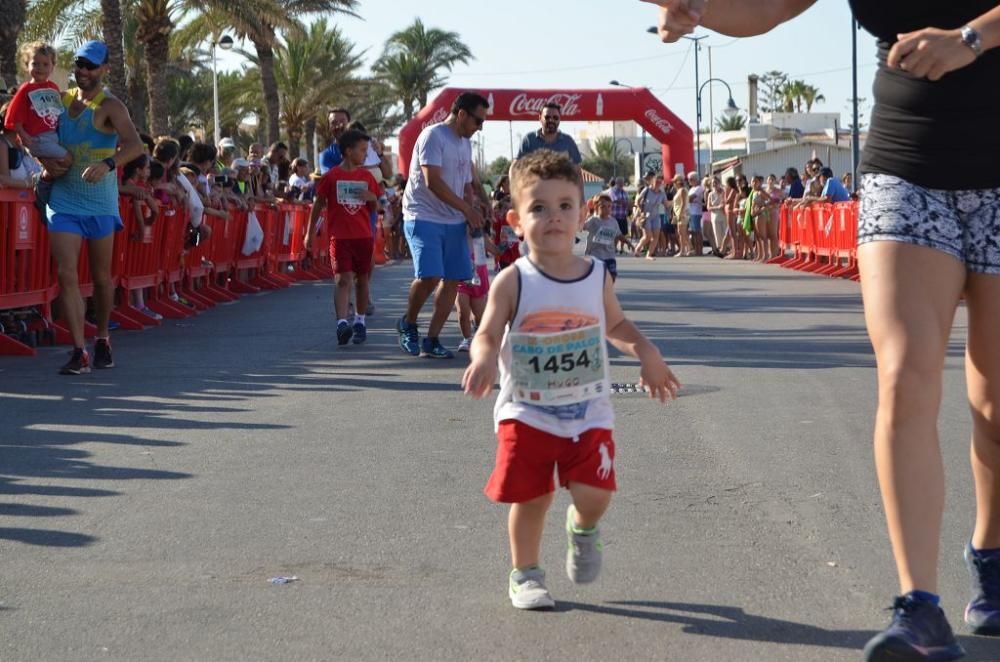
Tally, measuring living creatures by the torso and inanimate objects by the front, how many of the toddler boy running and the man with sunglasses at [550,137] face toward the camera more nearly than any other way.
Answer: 2

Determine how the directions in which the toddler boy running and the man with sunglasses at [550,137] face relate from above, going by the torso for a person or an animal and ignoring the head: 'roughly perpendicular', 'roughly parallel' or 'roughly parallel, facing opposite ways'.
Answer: roughly parallel

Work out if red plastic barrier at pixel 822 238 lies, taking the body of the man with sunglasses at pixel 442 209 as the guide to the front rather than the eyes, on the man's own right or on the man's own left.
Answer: on the man's own left

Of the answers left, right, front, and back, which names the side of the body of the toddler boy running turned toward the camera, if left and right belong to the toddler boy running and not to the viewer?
front

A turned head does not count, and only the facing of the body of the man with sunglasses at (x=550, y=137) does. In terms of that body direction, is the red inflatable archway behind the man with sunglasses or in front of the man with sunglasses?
behind

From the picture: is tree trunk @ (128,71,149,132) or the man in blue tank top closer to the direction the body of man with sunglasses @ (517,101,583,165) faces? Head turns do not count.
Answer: the man in blue tank top

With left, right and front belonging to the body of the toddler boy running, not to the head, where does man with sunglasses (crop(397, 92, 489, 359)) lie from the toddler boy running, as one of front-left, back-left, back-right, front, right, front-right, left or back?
back

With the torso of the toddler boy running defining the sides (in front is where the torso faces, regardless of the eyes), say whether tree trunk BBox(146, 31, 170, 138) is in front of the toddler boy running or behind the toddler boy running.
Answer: behind

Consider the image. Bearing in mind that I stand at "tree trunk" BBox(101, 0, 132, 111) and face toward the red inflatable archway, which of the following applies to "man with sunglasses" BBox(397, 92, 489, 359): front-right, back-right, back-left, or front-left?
back-right

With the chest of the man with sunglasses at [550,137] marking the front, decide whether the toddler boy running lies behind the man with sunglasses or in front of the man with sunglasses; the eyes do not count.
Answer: in front

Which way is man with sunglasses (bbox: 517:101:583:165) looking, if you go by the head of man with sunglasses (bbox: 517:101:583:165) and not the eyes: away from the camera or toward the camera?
toward the camera

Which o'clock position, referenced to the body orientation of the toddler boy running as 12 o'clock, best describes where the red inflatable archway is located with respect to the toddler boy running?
The red inflatable archway is roughly at 6 o'clock from the toddler boy running.

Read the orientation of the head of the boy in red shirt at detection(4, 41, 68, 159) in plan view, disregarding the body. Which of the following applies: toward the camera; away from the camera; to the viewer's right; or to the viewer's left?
toward the camera

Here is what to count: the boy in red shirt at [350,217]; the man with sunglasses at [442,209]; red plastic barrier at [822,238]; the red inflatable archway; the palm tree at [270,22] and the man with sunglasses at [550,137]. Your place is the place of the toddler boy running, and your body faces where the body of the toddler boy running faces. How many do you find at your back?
6

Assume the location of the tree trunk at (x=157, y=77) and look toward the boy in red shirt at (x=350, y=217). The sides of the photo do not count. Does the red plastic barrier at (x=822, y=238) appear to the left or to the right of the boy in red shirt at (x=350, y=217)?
left

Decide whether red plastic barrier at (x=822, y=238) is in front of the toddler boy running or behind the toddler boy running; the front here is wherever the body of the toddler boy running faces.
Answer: behind

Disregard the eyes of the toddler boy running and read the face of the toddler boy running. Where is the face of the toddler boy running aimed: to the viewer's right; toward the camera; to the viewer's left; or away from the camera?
toward the camera
